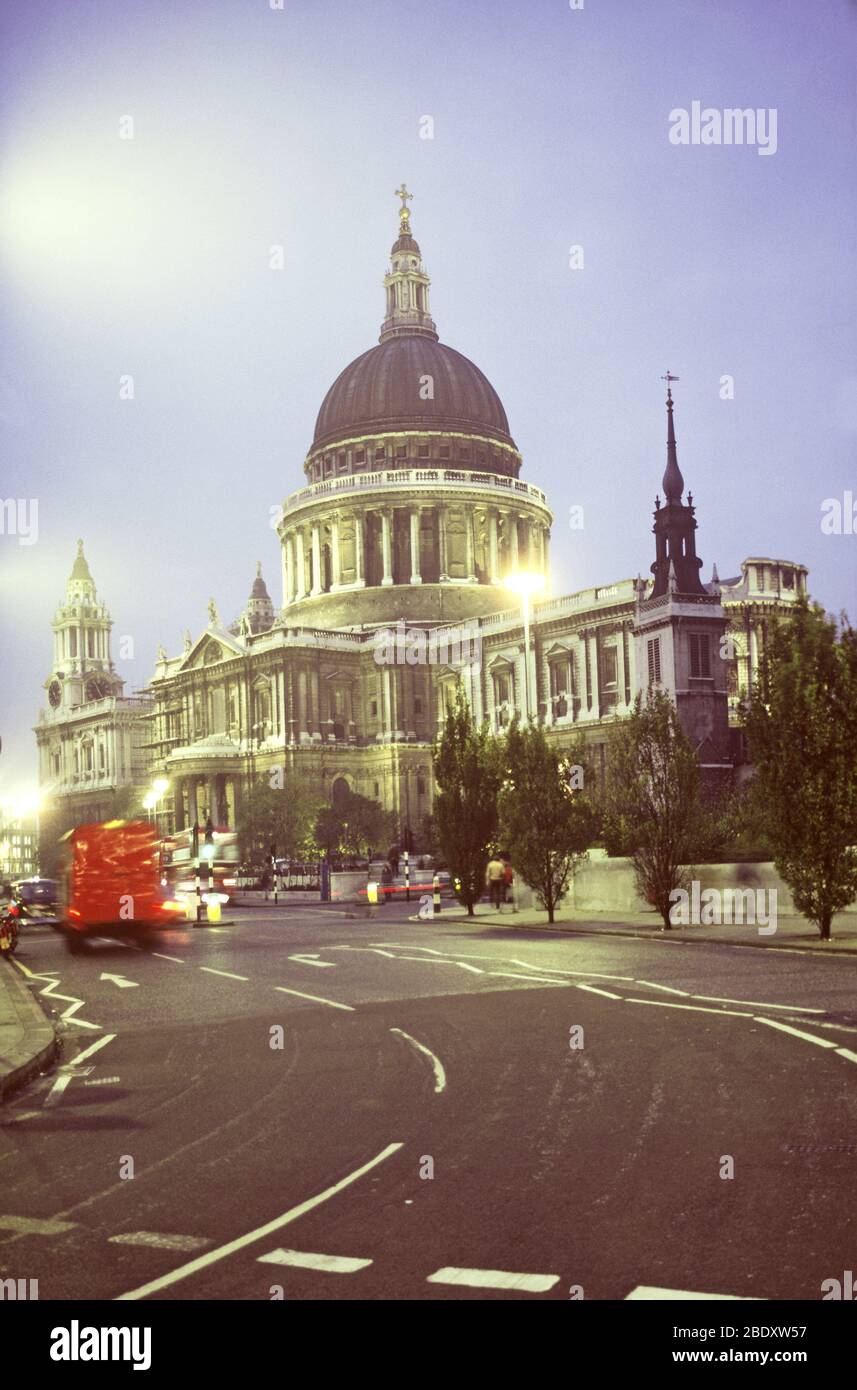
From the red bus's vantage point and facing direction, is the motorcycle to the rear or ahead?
to the rear

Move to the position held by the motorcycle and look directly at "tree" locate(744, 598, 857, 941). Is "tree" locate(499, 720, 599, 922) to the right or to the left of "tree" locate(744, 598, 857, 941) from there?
left
